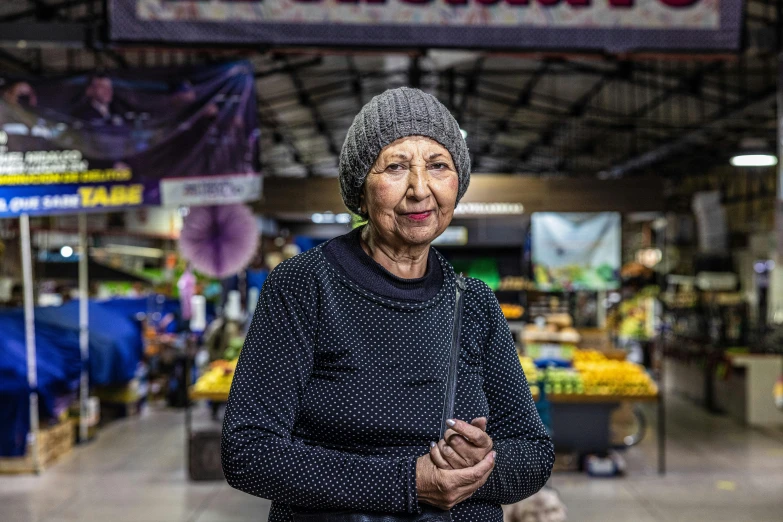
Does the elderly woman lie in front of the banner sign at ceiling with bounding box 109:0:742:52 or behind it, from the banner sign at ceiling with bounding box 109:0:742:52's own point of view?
in front

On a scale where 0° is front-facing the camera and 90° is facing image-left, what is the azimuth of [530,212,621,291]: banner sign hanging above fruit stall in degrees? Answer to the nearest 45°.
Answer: approximately 0°

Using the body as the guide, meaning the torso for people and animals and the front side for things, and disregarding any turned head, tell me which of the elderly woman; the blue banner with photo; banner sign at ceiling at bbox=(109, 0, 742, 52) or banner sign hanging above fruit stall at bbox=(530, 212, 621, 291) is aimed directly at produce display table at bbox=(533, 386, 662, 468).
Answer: banner sign hanging above fruit stall at bbox=(530, 212, 621, 291)

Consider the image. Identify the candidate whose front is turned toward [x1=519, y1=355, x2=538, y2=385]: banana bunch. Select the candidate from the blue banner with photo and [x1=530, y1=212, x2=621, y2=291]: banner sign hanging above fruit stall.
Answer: the banner sign hanging above fruit stall

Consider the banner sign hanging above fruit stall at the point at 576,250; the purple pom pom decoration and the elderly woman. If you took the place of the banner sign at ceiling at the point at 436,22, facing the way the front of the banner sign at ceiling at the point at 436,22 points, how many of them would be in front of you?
1

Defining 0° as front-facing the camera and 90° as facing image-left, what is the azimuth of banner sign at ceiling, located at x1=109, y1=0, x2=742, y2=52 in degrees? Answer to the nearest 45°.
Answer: approximately 0°

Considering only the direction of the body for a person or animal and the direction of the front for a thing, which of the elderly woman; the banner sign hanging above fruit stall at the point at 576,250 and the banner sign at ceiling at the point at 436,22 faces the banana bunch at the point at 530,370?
the banner sign hanging above fruit stall at the point at 576,250

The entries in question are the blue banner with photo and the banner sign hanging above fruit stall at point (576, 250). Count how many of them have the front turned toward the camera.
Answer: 2

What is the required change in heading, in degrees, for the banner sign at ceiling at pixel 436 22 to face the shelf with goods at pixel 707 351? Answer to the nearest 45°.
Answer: approximately 135° to its left
